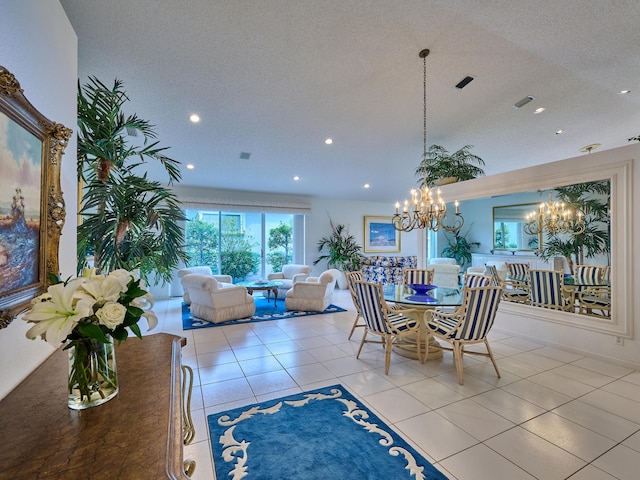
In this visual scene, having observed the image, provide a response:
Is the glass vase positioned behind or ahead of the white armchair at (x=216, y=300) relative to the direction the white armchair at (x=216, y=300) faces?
behind

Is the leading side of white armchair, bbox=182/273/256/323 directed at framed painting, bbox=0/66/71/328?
no

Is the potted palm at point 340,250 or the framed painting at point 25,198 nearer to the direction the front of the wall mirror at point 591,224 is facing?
the framed painting

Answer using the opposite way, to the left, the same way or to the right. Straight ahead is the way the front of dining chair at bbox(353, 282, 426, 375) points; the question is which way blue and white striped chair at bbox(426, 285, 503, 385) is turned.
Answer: to the left

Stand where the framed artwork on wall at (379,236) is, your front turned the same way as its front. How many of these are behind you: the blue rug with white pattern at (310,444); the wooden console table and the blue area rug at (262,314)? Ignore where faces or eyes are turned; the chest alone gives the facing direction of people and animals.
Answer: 0

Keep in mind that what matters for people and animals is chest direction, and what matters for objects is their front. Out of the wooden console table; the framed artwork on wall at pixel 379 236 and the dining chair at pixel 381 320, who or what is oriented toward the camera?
the framed artwork on wall

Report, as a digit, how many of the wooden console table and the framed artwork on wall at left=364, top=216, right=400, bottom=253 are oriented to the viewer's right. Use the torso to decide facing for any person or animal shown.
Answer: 1

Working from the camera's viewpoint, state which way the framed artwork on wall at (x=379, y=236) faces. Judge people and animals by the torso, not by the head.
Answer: facing the viewer

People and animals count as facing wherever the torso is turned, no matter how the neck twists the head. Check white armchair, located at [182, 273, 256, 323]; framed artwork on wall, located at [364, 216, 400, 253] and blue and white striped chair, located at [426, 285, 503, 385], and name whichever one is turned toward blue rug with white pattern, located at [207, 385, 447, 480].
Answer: the framed artwork on wall

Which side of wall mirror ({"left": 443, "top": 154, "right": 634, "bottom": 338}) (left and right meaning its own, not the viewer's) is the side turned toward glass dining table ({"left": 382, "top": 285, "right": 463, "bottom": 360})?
front

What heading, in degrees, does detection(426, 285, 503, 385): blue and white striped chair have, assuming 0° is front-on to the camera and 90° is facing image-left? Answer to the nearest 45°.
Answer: approximately 135°

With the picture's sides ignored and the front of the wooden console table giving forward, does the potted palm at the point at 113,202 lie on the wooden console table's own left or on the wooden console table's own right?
on the wooden console table's own left

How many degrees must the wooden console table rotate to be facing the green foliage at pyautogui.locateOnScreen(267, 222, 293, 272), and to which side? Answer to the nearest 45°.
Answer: approximately 45° to its left

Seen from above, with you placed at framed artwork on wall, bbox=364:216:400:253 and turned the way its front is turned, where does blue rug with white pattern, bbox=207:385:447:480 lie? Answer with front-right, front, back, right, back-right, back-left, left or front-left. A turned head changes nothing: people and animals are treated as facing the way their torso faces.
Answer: front

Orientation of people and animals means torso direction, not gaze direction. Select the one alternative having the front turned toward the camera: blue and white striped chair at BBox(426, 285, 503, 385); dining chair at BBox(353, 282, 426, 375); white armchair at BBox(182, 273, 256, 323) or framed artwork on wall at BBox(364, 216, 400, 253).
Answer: the framed artwork on wall

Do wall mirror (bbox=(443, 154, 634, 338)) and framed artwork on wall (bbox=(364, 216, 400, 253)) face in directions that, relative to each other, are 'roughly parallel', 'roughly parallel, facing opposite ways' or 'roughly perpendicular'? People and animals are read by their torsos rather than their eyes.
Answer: roughly perpendicular

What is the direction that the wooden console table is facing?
to the viewer's right

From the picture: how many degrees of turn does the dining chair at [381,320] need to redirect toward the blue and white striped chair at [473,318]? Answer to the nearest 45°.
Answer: approximately 45° to its right

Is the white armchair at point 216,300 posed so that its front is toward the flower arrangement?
no

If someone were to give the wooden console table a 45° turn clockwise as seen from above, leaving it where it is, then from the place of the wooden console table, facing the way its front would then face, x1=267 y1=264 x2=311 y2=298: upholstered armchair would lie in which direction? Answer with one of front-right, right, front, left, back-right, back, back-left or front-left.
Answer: left

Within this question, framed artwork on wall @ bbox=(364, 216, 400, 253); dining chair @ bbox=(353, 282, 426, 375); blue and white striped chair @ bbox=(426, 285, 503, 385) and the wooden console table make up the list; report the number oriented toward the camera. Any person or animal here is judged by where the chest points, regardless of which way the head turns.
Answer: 1
